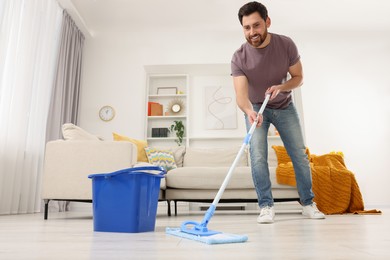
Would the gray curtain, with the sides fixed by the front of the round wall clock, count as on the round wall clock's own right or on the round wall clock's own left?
on the round wall clock's own right

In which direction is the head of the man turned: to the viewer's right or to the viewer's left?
to the viewer's left

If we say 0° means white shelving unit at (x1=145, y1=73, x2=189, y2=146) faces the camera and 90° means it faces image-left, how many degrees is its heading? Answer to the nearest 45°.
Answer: approximately 0°

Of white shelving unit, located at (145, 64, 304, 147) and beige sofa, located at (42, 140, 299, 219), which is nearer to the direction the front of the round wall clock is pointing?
the beige sofa

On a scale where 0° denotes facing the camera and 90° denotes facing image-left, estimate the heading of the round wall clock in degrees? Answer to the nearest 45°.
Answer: approximately 0°
